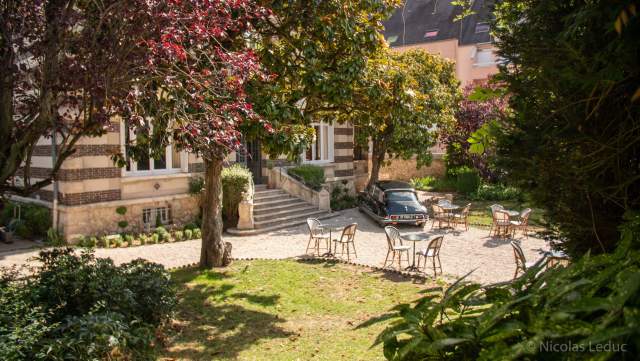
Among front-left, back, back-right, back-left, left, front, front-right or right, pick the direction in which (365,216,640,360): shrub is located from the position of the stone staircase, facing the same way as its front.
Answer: front-right

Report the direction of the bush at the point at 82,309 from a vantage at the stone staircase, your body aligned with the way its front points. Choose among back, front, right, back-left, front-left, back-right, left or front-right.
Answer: front-right

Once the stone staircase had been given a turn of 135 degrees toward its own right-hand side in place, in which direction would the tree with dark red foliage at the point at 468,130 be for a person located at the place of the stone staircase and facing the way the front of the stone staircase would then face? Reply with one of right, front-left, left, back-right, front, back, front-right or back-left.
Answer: back-right

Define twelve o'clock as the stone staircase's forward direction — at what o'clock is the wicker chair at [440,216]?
The wicker chair is roughly at 11 o'clock from the stone staircase.

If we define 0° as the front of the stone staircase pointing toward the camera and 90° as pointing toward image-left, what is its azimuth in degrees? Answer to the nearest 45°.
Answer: approximately 315°

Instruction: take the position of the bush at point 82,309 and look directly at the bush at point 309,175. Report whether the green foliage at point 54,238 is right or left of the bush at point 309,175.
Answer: left

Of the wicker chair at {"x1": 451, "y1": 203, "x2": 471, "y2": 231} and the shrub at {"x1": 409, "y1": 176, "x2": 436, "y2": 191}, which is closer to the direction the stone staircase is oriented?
the wicker chair
